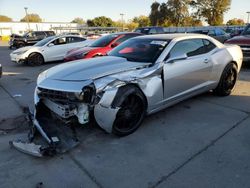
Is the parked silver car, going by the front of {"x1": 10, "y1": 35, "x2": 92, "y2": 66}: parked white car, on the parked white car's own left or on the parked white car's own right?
on the parked white car's own left

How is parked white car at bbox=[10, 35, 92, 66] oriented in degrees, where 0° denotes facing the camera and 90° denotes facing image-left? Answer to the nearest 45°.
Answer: approximately 45°

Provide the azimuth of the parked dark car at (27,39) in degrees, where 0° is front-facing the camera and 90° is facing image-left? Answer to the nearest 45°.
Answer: approximately 45°

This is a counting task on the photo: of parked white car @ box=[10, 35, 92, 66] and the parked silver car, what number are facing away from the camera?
0

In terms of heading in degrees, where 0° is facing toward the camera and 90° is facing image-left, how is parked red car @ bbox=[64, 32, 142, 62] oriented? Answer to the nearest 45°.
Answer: approximately 45°

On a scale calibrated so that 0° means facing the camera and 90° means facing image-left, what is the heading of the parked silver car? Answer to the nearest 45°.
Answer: approximately 45°

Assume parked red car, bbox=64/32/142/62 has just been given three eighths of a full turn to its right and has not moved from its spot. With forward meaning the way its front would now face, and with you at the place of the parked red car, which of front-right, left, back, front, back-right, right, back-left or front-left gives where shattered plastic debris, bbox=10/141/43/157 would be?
back

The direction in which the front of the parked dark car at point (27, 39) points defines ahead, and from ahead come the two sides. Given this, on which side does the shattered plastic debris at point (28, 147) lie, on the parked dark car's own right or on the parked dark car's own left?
on the parked dark car's own left
